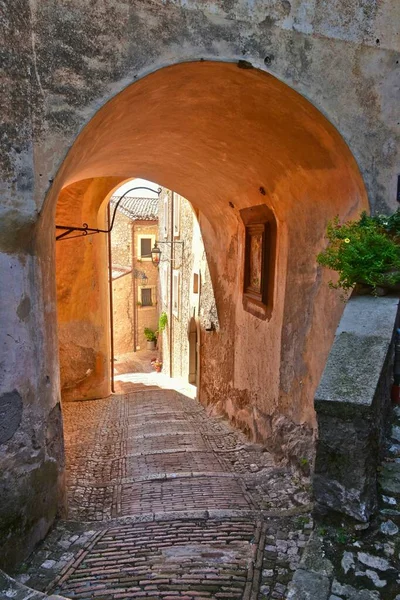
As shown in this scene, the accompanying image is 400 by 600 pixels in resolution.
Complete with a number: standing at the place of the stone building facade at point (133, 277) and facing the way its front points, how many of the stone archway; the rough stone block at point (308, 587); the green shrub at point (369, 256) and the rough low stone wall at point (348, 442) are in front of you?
4

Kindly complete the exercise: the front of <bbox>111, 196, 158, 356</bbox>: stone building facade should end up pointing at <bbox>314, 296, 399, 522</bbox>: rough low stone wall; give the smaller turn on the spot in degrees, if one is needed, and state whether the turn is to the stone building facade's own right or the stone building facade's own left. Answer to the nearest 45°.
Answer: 0° — it already faces it

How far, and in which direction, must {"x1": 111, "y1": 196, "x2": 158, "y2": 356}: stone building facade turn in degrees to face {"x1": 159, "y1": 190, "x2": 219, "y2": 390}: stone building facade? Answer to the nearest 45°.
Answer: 0° — it already faces it

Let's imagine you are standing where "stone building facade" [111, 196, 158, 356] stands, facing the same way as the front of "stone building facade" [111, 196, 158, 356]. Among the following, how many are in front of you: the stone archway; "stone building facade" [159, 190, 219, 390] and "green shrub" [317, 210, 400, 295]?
3

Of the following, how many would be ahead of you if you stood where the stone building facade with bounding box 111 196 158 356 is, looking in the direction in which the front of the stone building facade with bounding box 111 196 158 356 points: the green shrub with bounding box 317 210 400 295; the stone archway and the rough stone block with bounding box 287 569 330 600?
3

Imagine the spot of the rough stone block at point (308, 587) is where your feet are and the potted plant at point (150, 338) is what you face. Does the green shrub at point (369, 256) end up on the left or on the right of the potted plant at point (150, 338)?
right

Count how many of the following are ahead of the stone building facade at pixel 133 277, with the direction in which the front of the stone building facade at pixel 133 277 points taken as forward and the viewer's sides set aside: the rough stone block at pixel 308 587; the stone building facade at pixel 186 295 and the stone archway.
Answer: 3

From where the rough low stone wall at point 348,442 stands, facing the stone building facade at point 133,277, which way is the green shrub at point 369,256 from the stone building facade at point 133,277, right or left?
right

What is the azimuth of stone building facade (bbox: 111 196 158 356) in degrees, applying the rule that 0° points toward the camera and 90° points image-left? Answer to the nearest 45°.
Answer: approximately 0°

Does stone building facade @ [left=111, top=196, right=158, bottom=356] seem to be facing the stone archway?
yes

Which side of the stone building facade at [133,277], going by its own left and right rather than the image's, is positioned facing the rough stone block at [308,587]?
front

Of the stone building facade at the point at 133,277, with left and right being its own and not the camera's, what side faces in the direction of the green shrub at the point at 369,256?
front
